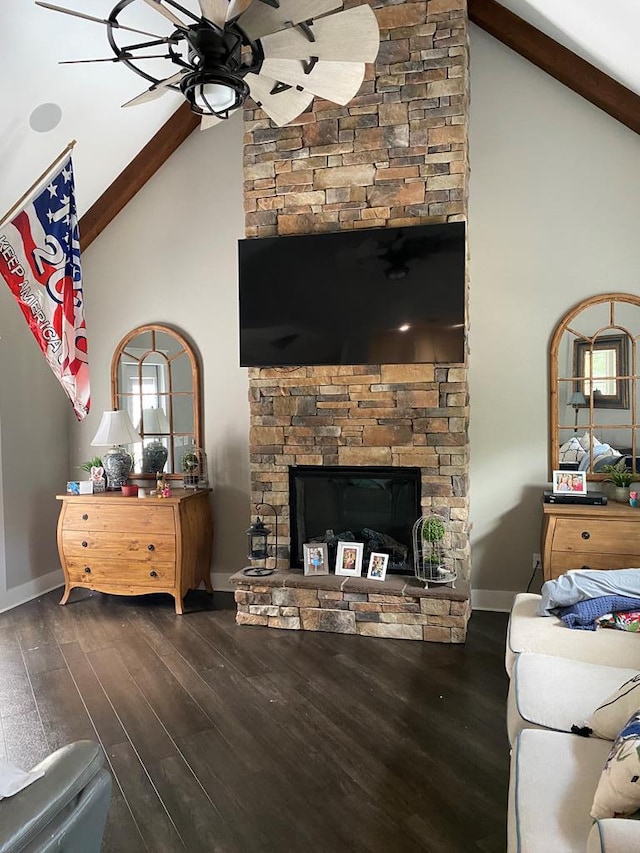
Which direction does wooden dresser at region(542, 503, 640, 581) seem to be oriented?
toward the camera

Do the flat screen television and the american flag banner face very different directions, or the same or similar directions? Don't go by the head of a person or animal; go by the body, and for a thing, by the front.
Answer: same or similar directions

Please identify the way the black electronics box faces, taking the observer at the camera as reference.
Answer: facing the viewer

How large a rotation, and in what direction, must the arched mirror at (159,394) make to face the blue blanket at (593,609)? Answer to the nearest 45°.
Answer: approximately 45° to its left

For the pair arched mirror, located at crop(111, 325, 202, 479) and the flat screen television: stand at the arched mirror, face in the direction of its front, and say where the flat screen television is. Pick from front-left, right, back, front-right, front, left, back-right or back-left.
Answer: front-left

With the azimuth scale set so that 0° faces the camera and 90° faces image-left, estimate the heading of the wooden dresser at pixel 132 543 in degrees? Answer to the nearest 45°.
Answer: approximately 45°

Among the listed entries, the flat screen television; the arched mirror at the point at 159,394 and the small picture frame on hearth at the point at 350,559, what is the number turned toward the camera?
3

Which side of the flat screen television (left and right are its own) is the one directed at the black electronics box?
left

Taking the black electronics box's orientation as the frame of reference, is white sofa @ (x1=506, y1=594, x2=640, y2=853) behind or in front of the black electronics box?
in front

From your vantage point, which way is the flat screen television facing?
toward the camera

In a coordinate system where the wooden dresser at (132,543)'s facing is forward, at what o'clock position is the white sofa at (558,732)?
The white sofa is roughly at 10 o'clock from the wooden dresser.

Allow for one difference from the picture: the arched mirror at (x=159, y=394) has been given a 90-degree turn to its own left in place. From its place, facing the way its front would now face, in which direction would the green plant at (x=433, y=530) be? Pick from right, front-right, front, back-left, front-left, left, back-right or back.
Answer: front-right

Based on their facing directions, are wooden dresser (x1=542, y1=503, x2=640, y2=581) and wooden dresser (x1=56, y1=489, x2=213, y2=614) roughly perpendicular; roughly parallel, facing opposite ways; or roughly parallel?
roughly parallel
